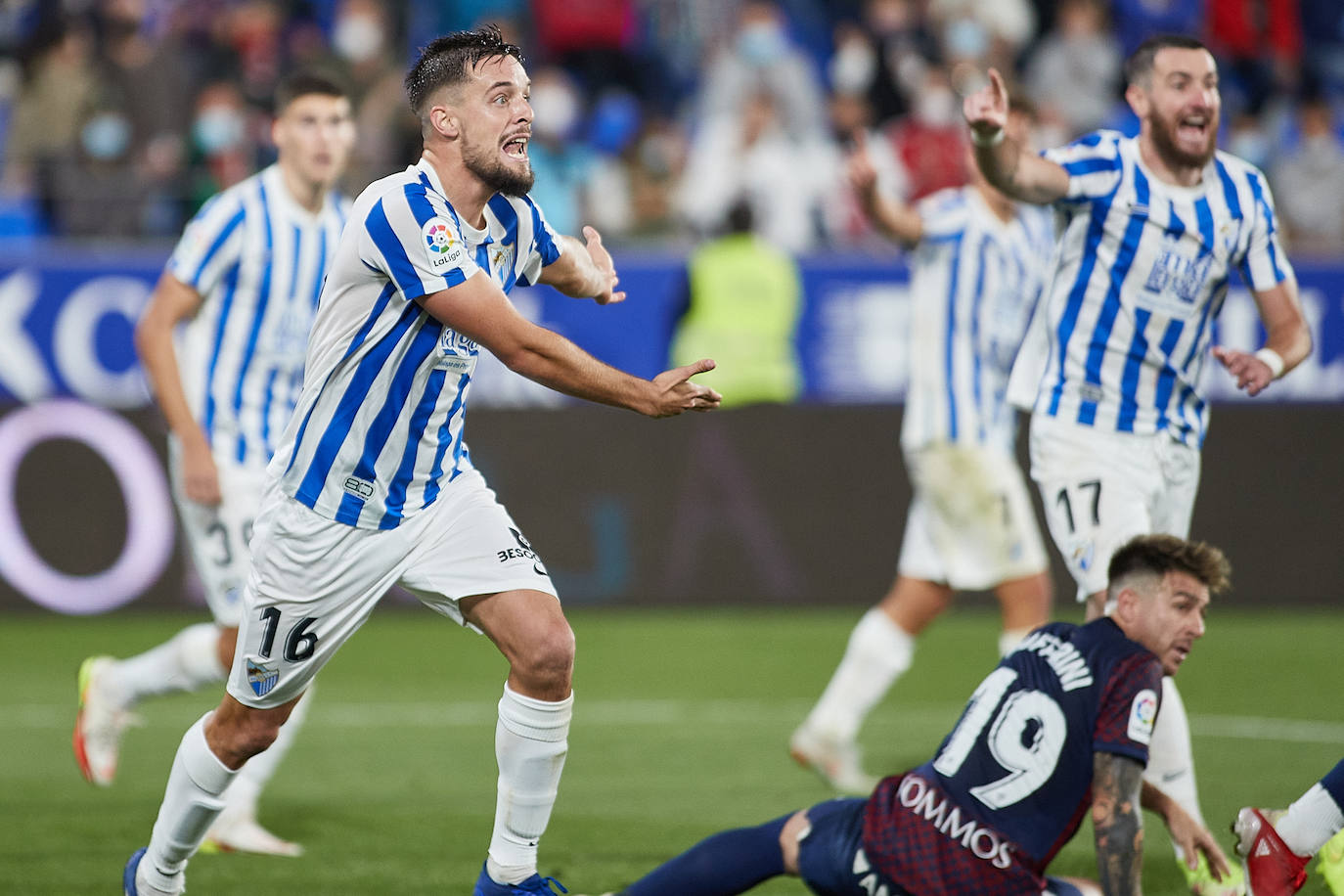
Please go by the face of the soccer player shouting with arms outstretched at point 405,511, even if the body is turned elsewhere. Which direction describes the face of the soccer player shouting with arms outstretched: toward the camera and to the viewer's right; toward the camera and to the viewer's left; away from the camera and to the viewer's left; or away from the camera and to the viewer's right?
toward the camera and to the viewer's right

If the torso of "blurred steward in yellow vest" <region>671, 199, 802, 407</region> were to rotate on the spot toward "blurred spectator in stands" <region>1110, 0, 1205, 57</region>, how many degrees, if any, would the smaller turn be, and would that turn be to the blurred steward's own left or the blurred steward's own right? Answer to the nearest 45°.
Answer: approximately 45° to the blurred steward's own right

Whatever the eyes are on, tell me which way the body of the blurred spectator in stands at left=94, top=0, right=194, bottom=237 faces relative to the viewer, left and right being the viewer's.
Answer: facing the viewer

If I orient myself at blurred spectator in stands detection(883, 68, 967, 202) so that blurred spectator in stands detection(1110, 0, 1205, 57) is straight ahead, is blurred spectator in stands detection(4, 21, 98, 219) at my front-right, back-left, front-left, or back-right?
back-left

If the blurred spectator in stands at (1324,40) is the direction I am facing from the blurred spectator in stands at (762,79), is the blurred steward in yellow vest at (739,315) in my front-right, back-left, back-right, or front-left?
back-right

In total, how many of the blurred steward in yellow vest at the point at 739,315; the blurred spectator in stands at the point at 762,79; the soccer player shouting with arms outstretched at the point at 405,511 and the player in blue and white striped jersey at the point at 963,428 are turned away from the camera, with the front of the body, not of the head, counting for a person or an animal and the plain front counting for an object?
1

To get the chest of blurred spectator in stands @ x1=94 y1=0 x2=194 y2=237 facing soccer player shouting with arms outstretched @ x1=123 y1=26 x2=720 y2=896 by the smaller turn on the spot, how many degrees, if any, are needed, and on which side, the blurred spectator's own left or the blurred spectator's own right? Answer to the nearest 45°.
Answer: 0° — they already face them

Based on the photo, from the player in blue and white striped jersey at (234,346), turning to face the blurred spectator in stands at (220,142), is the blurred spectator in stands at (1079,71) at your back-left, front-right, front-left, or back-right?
front-right

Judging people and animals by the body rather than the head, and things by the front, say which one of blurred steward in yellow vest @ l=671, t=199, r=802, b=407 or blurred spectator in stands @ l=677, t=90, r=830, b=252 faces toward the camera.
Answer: blurred spectator in stands @ l=677, t=90, r=830, b=252

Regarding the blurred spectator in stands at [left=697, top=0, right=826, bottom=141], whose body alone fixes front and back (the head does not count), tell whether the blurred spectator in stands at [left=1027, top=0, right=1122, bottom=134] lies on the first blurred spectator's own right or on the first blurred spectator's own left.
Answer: on the first blurred spectator's own left

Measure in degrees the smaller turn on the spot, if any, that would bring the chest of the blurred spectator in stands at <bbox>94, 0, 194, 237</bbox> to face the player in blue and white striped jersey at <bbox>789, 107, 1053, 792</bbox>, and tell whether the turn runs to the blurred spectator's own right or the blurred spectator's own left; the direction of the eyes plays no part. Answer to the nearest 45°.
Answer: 0° — they already face them

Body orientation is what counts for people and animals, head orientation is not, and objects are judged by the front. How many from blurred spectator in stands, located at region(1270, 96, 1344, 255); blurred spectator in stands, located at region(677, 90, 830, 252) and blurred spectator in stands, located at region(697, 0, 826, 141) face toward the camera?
3

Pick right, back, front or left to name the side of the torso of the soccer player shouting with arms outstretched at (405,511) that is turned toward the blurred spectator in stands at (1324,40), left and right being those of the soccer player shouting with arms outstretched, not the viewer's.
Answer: left

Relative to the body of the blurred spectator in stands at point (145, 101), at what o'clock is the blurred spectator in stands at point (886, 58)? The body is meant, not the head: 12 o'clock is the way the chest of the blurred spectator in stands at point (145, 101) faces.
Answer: the blurred spectator in stands at point (886, 58) is roughly at 9 o'clock from the blurred spectator in stands at point (145, 101).

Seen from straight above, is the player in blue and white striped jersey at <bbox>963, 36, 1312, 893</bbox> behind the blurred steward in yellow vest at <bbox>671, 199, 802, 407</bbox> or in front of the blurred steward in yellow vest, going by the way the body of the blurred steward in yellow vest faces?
behind

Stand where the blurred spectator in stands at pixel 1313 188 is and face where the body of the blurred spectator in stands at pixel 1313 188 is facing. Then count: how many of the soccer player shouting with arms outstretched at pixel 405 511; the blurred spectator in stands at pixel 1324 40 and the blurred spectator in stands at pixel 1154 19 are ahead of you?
1

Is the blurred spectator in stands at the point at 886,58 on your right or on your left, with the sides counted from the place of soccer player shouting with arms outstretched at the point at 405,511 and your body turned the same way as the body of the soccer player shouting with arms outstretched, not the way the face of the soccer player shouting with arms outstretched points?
on your left

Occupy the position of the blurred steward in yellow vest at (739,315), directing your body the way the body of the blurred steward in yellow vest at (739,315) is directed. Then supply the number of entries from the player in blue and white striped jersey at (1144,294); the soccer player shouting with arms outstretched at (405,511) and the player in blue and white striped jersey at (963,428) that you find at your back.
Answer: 3

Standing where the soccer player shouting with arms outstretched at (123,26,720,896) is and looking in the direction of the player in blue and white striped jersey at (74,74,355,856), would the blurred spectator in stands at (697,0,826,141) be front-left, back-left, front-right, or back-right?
front-right

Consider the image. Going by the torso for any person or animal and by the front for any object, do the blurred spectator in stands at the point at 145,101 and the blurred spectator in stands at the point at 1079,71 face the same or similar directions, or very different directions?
same or similar directions
